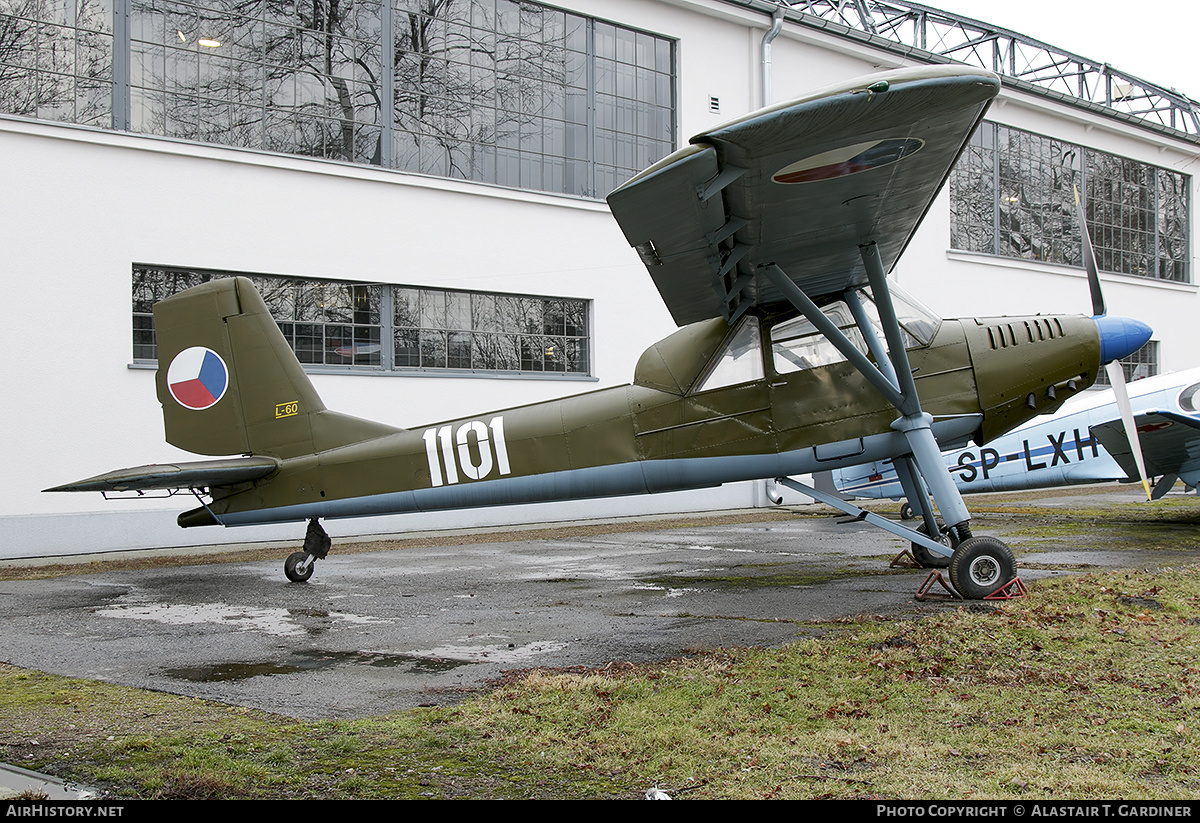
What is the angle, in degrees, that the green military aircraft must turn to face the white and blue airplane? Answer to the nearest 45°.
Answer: approximately 45° to its left

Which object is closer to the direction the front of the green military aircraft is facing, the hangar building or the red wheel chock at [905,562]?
the red wheel chock

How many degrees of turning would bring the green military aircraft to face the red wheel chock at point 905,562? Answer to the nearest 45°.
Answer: approximately 45° to its left

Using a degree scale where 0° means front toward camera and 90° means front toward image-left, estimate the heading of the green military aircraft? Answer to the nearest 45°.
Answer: approximately 270°

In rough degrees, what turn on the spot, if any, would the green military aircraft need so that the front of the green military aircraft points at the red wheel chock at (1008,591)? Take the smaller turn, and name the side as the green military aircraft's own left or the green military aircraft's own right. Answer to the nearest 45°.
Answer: approximately 45° to the green military aircraft's own right
